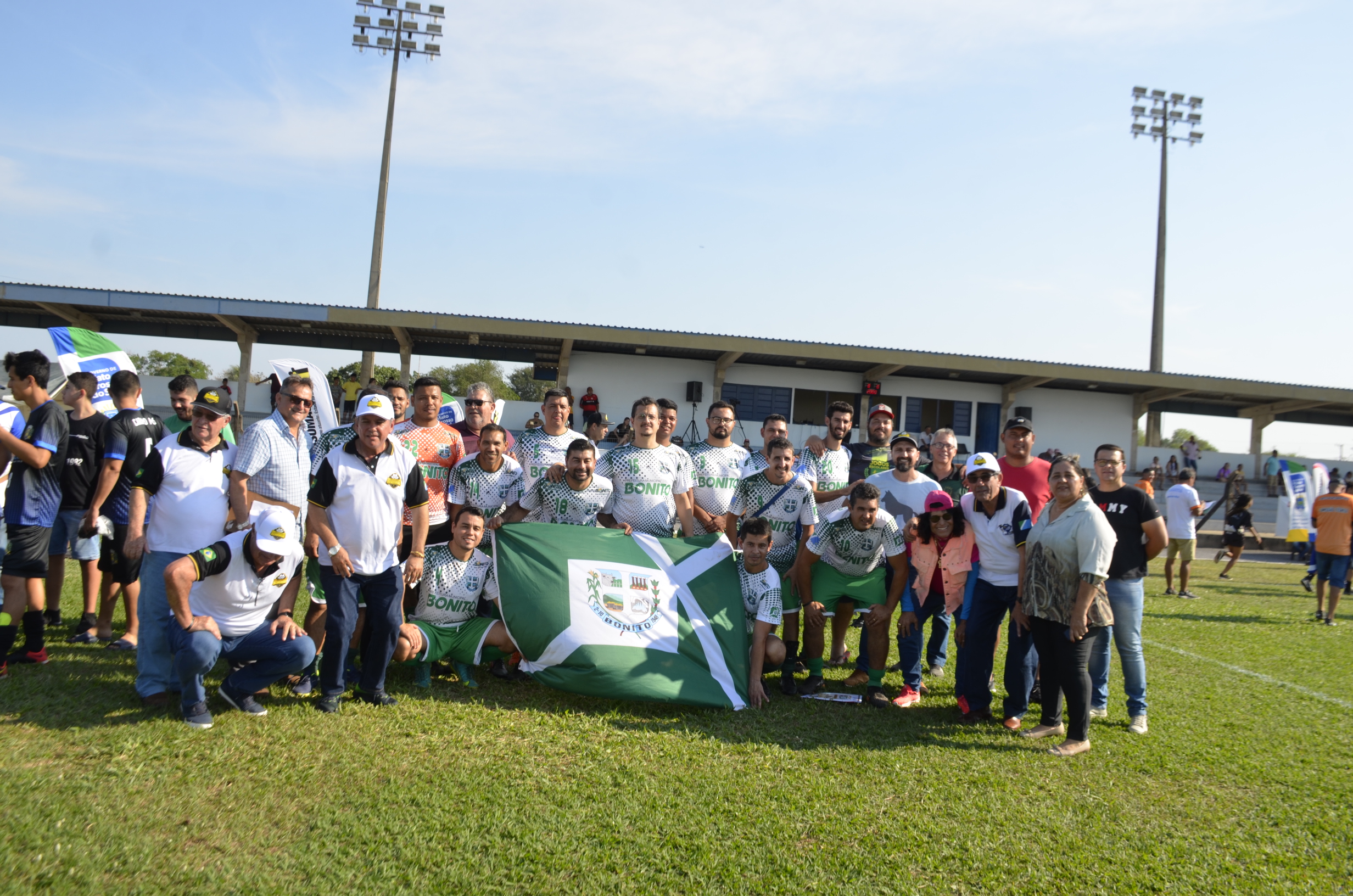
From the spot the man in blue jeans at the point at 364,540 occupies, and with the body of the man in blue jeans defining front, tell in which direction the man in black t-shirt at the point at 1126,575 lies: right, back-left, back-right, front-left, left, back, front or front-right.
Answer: left

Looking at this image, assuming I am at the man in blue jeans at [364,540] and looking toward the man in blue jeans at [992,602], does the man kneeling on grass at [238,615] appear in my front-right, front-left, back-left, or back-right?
back-right

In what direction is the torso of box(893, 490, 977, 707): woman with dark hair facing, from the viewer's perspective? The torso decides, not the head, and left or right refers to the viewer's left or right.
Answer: facing the viewer

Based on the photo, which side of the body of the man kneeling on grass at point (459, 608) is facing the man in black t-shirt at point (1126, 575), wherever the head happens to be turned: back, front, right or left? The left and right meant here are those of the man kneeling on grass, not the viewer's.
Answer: left

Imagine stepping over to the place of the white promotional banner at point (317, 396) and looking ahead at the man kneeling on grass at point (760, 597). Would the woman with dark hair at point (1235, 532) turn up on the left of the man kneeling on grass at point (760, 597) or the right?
left

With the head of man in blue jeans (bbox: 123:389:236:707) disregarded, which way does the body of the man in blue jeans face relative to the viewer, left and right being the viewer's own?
facing the viewer and to the right of the viewer

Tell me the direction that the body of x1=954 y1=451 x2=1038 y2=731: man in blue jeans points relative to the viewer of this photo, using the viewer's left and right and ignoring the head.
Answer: facing the viewer and to the left of the viewer

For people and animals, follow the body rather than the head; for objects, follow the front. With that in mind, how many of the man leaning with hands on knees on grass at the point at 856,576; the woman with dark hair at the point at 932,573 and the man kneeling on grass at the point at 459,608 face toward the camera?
3
